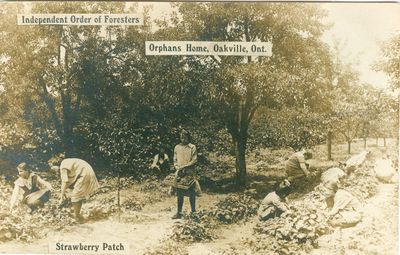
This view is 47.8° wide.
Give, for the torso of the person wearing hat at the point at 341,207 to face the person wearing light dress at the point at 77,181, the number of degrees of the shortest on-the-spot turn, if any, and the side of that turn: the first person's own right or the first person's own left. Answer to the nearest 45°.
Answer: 0° — they already face them

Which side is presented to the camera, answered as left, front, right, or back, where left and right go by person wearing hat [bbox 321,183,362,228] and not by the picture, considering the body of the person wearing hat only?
left

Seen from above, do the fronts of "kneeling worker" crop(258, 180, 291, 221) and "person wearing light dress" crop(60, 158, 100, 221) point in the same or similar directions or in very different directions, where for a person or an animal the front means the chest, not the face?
very different directions
